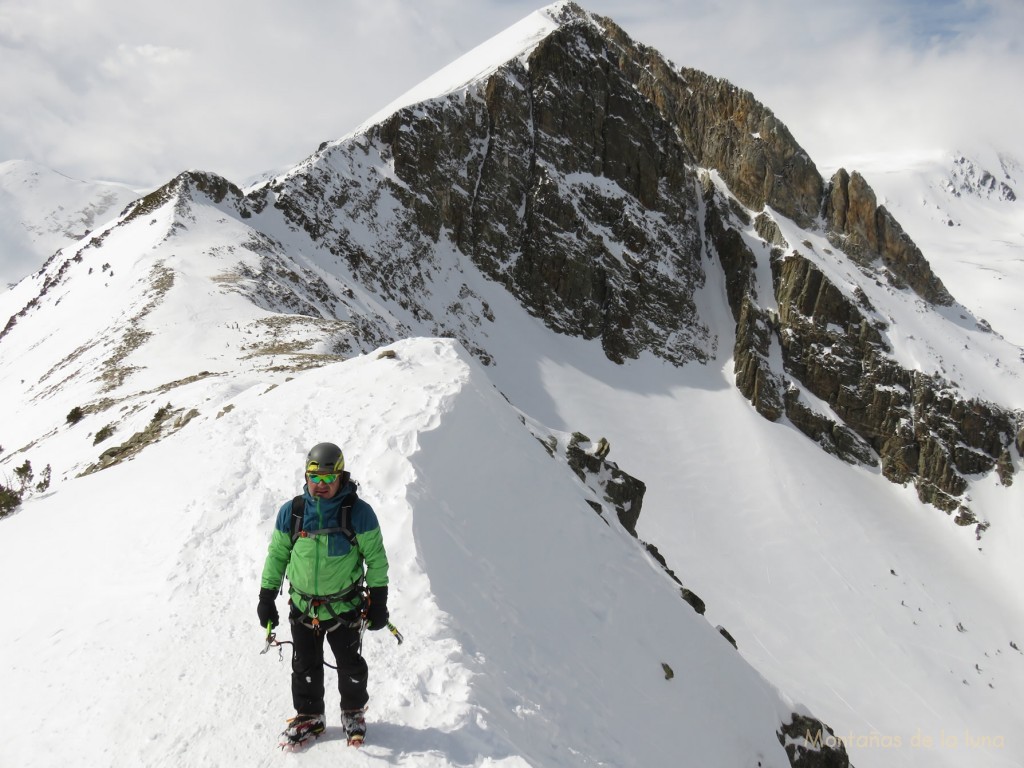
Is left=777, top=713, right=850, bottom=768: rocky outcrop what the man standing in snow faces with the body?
no

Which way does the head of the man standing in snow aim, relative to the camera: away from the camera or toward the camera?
toward the camera

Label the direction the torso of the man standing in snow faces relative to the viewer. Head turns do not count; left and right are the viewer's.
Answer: facing the viewer
